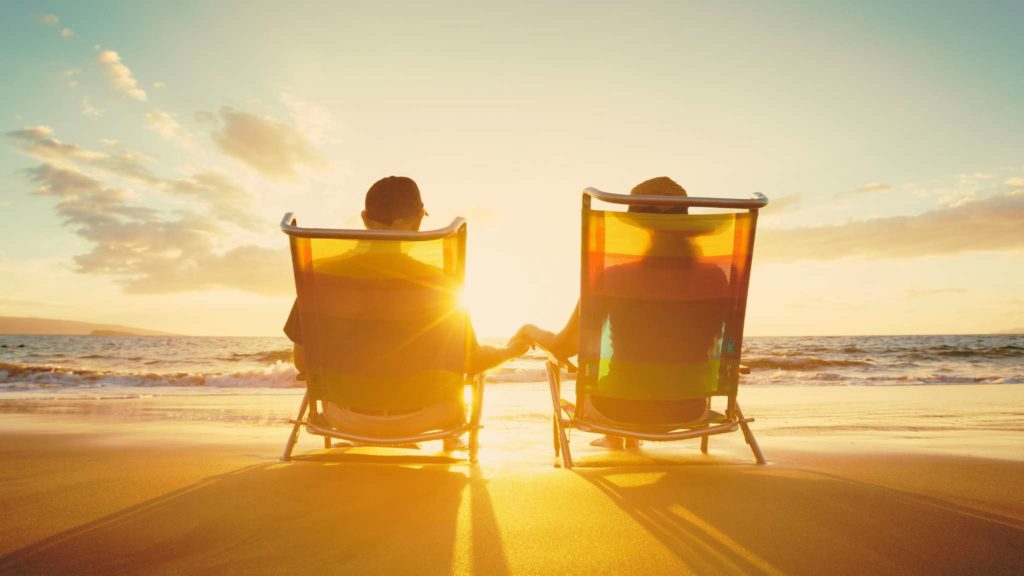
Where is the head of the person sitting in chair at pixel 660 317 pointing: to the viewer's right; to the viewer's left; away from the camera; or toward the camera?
away from the camera

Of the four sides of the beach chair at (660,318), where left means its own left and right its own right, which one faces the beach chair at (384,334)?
left

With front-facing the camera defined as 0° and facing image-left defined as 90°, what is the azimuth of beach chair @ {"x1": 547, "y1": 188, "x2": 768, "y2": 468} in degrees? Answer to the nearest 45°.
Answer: approximately 180°

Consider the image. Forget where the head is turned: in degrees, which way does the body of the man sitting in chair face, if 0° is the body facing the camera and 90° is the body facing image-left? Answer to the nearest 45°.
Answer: approximately 180°

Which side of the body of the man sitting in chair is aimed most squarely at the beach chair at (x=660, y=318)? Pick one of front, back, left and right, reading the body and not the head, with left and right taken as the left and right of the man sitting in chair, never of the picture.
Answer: right

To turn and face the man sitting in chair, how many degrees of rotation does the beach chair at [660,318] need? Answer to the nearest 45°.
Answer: approximately 90° to its left

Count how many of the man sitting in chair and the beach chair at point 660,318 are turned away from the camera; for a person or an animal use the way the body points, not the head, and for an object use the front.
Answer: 2

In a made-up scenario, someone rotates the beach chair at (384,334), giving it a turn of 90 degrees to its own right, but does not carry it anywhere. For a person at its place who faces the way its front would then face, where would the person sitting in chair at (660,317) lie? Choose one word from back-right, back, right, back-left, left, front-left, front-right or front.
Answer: front

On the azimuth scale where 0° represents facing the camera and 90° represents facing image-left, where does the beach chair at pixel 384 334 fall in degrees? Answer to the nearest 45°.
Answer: approximately 180°

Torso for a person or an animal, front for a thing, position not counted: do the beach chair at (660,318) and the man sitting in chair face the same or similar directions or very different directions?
same or similar directions

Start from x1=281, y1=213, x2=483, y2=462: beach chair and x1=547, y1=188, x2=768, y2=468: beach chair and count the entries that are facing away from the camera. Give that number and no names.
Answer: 2

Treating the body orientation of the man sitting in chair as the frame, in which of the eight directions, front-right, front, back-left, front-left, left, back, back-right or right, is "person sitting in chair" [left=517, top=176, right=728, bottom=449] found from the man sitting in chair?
right
